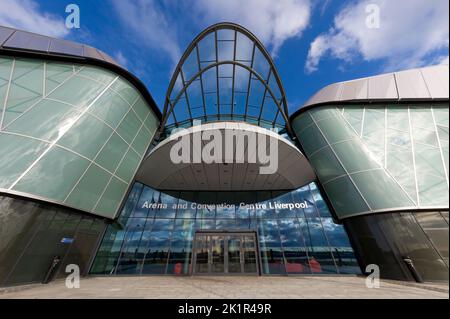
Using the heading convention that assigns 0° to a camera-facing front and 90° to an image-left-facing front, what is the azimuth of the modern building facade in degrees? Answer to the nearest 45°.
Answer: approximately 0°
